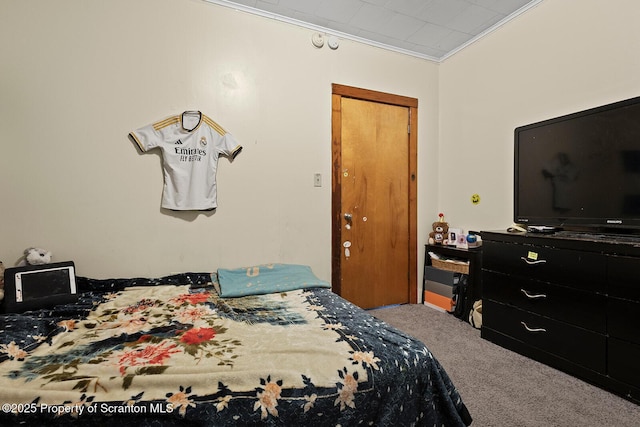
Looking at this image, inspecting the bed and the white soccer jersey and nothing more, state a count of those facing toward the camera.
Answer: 2

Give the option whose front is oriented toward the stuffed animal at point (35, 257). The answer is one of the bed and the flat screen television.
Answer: the flat screen television

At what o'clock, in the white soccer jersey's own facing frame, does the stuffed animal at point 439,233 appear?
The stuffed animal is roughly at 9 o'clock from the white soccer jersey.

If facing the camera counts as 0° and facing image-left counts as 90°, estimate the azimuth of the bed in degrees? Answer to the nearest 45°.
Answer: approximately 0°

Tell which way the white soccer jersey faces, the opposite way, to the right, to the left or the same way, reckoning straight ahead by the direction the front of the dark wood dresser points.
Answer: to the left

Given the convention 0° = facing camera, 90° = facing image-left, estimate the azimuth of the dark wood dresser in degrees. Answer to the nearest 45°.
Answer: approximately 45°

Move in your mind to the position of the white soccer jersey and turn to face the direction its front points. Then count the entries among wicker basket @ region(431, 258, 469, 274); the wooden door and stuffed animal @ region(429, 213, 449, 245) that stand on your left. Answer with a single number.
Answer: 3

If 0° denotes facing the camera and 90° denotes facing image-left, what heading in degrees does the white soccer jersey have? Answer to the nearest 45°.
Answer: approximately 0°

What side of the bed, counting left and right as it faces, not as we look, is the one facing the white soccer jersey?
back

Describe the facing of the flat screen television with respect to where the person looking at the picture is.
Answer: facing the viewer and to the left of the viewer
